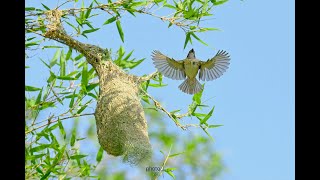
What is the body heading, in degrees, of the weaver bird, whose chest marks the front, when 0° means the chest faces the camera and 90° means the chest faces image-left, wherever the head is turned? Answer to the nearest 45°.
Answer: approximately 0°

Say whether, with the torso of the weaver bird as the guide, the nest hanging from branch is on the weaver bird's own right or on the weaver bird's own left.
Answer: on the weaver bird's own right
